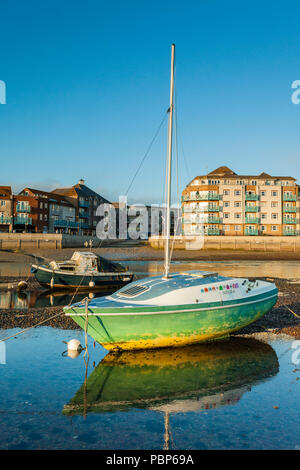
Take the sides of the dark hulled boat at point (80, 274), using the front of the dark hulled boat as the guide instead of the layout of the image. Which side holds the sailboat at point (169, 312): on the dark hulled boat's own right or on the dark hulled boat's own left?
on the dark hulled boat's own left

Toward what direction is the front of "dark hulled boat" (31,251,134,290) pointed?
to the viewer's left

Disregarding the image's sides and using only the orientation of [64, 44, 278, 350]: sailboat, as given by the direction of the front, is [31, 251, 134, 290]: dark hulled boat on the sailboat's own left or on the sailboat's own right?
on the sailboat's own right

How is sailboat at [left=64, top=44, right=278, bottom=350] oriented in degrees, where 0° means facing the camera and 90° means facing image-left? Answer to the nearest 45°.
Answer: approximately 45°

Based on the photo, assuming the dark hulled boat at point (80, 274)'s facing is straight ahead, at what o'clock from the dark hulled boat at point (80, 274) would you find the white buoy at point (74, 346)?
The white buoy is roughly at 9 o'clock from the dark hulled boat.
